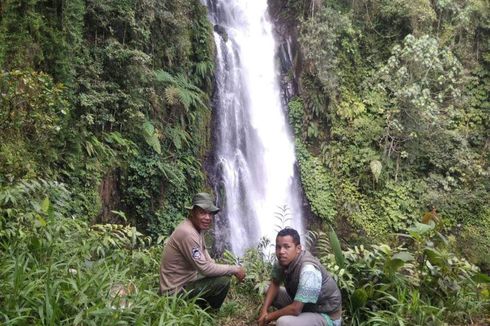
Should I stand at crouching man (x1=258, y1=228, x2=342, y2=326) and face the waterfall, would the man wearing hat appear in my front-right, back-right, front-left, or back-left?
front-left

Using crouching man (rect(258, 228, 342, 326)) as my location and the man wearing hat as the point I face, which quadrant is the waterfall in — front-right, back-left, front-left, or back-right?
front-right

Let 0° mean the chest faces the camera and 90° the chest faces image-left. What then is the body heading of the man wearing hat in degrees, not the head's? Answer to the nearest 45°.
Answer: approximately 270°

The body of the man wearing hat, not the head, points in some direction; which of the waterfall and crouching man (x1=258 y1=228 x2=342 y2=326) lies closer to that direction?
the crouching man

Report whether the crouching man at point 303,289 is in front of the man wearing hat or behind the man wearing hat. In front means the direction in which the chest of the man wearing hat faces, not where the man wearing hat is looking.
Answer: in front

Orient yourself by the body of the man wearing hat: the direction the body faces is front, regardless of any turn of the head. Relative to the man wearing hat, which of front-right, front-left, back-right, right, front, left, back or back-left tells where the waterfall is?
left
